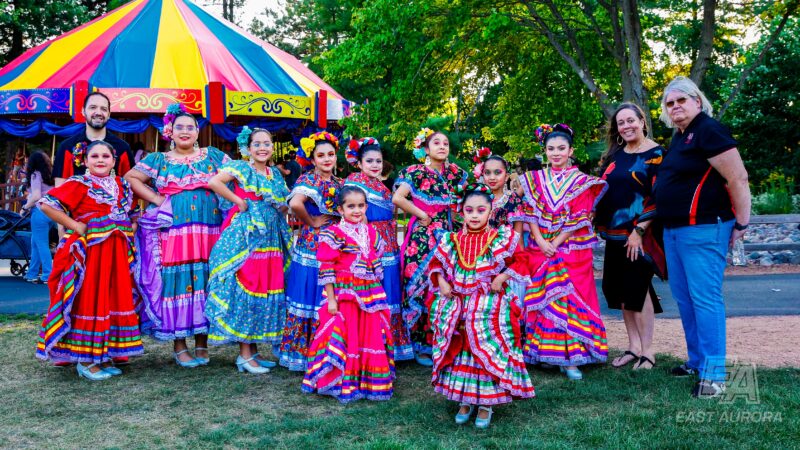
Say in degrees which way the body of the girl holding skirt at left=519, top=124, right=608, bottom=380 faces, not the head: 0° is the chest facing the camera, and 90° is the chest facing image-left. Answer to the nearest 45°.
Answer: approximately 0°

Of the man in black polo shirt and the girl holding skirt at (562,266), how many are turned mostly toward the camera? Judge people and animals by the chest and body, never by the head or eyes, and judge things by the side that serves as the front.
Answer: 2

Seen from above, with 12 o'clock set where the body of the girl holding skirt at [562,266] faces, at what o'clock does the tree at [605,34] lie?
The tree is roughly at 6 o'clock from the girl holding skirt.

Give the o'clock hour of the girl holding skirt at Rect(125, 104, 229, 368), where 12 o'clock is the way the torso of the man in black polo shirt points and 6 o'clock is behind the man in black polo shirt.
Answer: The girl holding skirt is roughly at 10 o'clock from the man in black polo shirt.

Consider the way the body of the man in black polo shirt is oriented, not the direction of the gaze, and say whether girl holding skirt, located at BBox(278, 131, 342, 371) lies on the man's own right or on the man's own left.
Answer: on the man's own left

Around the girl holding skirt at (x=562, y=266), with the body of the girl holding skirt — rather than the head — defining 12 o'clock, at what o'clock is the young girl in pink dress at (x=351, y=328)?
The young girl in pink dress is roughly at 2 o'clock from the girl holding skirt.

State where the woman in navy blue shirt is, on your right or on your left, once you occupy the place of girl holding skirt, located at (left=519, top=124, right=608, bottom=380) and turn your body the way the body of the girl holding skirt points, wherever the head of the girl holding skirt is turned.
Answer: on your left

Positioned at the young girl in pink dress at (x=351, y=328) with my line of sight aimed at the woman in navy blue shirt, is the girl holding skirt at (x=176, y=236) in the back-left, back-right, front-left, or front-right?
back-left

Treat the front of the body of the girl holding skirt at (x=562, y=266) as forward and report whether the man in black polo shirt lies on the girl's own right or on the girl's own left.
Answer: on the girl's own right

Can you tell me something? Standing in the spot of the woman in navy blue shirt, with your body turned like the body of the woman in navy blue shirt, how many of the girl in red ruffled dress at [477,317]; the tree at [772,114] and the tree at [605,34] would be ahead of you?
1

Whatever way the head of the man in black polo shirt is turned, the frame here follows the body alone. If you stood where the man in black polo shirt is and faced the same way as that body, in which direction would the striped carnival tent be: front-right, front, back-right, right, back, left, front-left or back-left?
back
